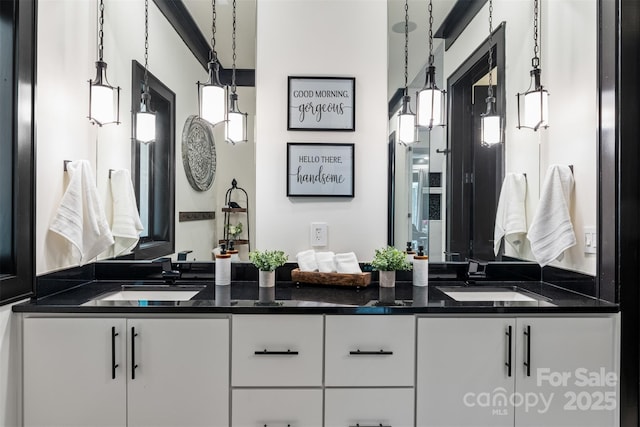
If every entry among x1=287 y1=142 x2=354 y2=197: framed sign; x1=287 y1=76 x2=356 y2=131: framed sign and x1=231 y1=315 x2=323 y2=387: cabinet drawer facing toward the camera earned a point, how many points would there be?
3

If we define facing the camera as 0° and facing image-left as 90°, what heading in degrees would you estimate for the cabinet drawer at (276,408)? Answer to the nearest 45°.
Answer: approximately 0°

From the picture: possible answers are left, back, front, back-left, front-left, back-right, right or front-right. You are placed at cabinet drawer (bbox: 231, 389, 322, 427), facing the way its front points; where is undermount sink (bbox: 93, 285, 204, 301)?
back-right

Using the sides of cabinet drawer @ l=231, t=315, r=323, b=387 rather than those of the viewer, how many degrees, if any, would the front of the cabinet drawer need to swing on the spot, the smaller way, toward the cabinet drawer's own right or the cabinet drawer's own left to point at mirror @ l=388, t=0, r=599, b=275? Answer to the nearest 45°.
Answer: approximately 135° to the cabinet drawer's own left

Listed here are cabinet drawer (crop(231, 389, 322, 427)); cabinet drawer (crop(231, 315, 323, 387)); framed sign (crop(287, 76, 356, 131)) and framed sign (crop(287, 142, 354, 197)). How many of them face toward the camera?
4

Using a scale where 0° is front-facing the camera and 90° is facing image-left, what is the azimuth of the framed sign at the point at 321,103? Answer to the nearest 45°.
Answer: approximately 0°

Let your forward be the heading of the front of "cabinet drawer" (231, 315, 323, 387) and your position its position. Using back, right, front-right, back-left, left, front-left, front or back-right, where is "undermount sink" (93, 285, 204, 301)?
back-right

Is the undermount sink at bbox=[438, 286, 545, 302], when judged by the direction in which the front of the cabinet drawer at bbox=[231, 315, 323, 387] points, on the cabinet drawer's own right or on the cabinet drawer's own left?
on the cabinet drawer's own left

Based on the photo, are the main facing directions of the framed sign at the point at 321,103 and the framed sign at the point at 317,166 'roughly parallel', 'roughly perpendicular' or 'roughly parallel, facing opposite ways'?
roughly parallel

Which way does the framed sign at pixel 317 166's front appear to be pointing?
toward the camera
